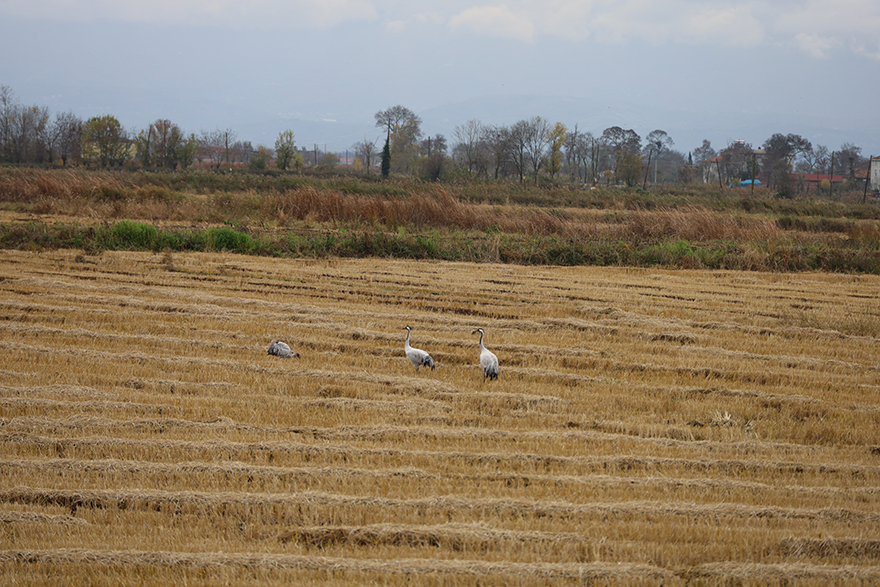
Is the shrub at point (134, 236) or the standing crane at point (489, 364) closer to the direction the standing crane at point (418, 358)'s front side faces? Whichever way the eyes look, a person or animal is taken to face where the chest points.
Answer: the shrub

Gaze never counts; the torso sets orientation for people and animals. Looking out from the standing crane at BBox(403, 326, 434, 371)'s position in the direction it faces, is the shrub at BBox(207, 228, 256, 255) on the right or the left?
on its right

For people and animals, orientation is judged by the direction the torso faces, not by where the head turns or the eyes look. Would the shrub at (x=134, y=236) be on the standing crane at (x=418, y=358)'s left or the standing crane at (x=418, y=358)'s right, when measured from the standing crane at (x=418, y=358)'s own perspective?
on its right

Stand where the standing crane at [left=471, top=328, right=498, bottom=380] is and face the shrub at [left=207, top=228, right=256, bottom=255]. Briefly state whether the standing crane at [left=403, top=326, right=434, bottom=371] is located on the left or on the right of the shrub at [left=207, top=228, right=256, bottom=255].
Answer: left

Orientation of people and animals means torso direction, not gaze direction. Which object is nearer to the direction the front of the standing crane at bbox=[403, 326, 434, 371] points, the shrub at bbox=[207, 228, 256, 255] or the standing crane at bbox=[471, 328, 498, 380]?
the shrub

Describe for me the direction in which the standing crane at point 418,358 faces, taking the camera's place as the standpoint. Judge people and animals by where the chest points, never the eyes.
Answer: facing to the left of the viewer

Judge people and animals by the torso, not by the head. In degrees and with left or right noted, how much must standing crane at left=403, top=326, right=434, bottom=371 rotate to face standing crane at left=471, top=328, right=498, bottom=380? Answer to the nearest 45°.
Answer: approximately 135° to its left
